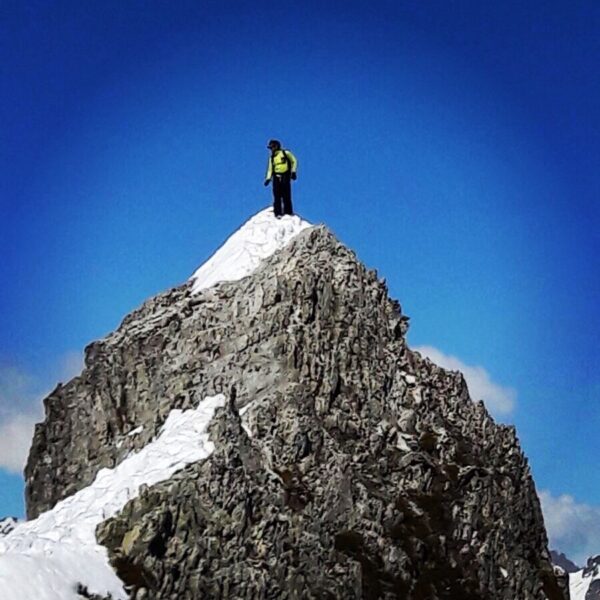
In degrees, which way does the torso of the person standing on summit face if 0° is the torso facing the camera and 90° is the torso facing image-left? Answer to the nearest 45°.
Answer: approximately 45°
